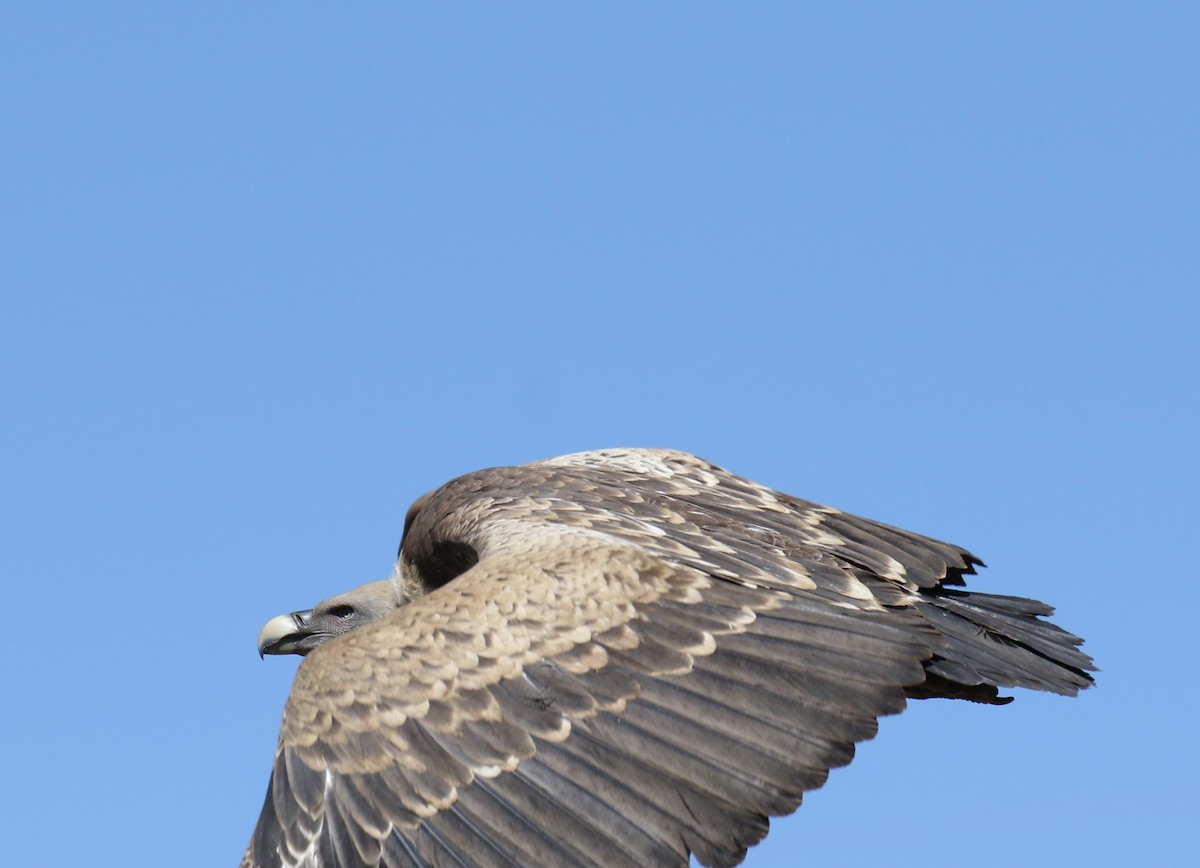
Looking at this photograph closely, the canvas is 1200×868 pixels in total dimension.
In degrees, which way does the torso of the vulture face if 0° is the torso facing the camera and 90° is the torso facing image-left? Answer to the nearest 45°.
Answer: approximately 90°
